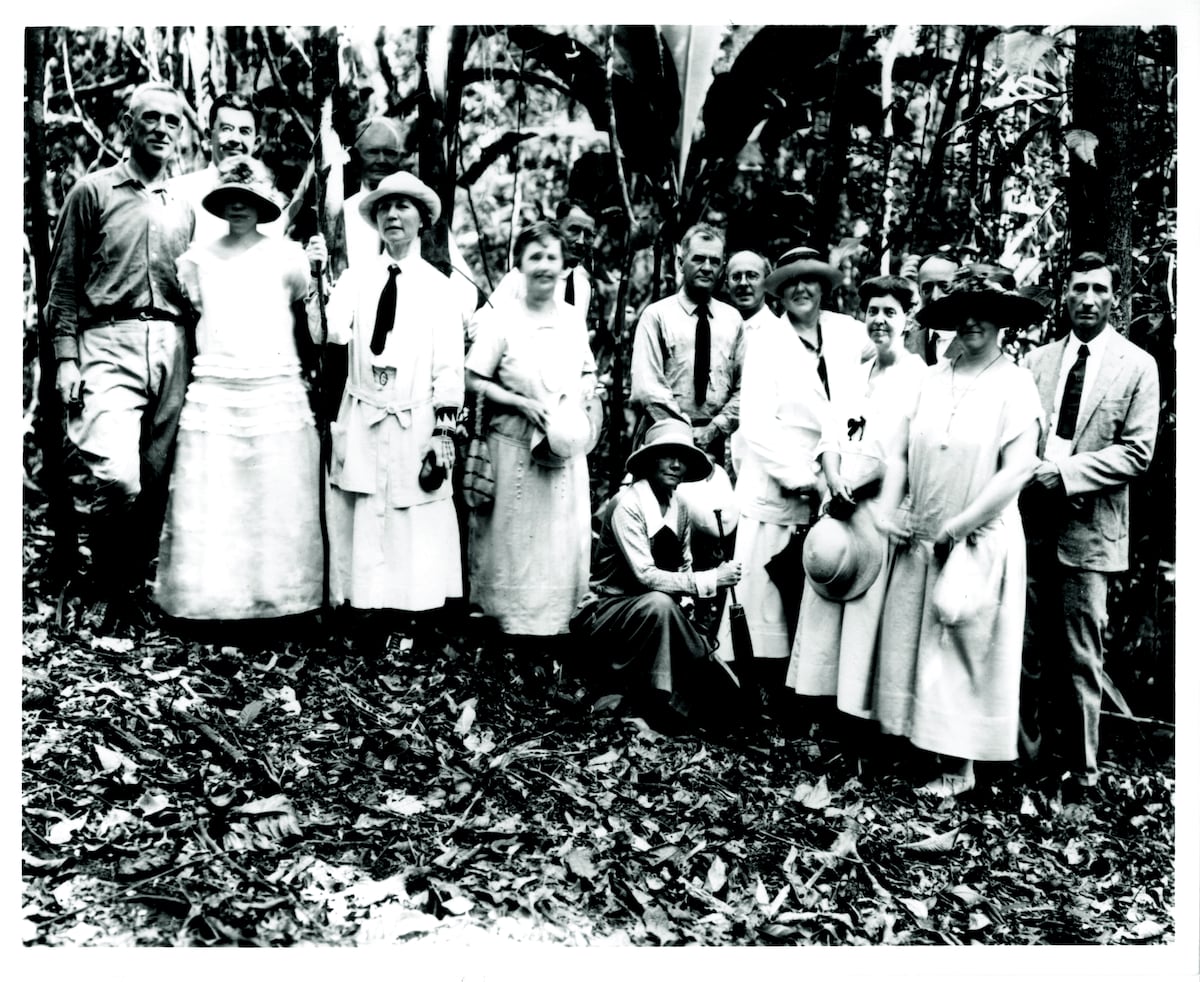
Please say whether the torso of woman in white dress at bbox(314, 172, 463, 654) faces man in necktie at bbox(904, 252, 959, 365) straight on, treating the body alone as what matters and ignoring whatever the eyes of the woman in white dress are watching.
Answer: no

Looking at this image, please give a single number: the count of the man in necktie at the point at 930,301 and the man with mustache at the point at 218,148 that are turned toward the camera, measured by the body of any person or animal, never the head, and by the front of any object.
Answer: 2

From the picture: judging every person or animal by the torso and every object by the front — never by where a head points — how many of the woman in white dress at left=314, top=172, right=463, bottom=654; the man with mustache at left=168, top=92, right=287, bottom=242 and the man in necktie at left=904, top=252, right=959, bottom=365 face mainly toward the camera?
3

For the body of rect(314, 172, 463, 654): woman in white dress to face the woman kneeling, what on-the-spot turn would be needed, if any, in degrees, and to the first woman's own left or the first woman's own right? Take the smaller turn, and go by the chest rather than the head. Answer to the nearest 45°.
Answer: approximately 90° to the first woman's own left

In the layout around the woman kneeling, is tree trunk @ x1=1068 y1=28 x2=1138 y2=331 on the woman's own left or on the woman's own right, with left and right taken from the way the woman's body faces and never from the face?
on the woman's own left

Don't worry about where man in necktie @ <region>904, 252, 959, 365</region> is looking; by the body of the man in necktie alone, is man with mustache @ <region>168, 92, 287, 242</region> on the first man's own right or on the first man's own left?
on the first man's own right

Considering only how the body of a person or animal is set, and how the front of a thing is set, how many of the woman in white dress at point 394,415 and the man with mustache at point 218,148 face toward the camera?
2

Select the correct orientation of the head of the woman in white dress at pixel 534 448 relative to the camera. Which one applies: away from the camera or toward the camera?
toward the camera

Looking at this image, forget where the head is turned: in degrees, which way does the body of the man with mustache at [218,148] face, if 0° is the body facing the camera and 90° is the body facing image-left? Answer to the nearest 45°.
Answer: approximately 0°

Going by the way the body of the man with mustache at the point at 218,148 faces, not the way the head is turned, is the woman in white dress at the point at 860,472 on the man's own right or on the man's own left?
on the man's own left

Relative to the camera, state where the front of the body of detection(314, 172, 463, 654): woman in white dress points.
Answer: toward the camera

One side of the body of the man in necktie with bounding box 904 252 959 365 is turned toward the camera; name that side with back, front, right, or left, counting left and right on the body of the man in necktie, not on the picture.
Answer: front

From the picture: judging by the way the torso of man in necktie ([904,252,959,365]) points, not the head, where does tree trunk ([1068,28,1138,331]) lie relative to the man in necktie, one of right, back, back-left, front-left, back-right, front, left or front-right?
left

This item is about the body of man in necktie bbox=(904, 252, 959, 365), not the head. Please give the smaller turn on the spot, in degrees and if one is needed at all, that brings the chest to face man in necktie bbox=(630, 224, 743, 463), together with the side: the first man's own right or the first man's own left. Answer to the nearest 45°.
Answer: approximately 90° to the first man's own right

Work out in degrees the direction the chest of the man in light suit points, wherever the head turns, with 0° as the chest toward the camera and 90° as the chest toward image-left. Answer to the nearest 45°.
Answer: approximately 45°

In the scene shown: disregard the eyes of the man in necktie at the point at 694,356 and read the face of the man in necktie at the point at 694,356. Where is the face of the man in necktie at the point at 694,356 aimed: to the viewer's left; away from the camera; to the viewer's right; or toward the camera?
toward the camera

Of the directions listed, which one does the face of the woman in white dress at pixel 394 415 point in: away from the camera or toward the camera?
toward the camera
